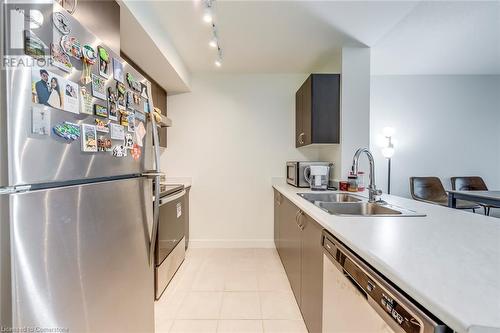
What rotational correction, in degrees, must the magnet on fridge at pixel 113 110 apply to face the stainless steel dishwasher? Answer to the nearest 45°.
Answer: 0° — it already faces it

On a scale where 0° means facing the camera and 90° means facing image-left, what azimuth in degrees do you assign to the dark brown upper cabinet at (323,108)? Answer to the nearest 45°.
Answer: approximately 90°

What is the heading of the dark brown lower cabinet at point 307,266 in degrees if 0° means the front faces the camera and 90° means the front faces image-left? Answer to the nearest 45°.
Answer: approximately 90°

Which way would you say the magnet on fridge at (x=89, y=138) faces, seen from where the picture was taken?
facing the viewer and to the right of the viewer

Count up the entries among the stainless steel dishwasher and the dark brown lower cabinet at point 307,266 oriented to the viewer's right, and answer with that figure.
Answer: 0

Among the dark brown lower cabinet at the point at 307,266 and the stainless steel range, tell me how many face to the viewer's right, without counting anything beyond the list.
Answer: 1

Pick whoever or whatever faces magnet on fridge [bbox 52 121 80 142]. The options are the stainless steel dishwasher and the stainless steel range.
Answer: the stainless steel dishwasher

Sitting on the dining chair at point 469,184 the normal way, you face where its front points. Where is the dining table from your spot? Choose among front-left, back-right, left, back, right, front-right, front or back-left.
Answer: front-right

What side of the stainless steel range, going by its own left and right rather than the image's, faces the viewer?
right

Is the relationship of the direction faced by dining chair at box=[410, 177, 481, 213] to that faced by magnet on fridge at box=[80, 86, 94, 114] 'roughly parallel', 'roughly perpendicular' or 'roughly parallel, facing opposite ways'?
roughly perpendicular

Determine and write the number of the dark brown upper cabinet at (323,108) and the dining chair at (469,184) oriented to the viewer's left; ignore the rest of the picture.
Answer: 1

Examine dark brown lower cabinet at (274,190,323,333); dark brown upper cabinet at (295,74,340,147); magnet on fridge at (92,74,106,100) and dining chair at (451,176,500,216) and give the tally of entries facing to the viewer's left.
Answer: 2
